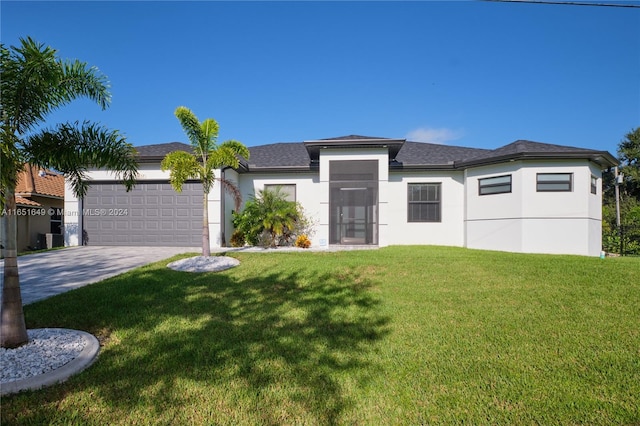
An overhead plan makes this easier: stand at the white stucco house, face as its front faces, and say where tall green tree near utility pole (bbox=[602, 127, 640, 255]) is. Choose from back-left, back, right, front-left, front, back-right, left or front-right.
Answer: back-left

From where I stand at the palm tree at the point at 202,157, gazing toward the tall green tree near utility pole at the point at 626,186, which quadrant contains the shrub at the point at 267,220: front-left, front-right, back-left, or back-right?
front-left

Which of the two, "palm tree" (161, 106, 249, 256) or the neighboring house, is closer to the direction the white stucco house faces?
the palm tree

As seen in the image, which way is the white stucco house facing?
toward the camera

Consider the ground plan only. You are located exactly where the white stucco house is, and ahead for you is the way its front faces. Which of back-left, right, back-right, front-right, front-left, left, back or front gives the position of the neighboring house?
right

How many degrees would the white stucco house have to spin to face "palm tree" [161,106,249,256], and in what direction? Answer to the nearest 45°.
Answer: approximately 45° to its right

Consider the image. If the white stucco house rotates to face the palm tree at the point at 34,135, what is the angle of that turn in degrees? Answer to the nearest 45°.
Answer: approximately 45° to its right
